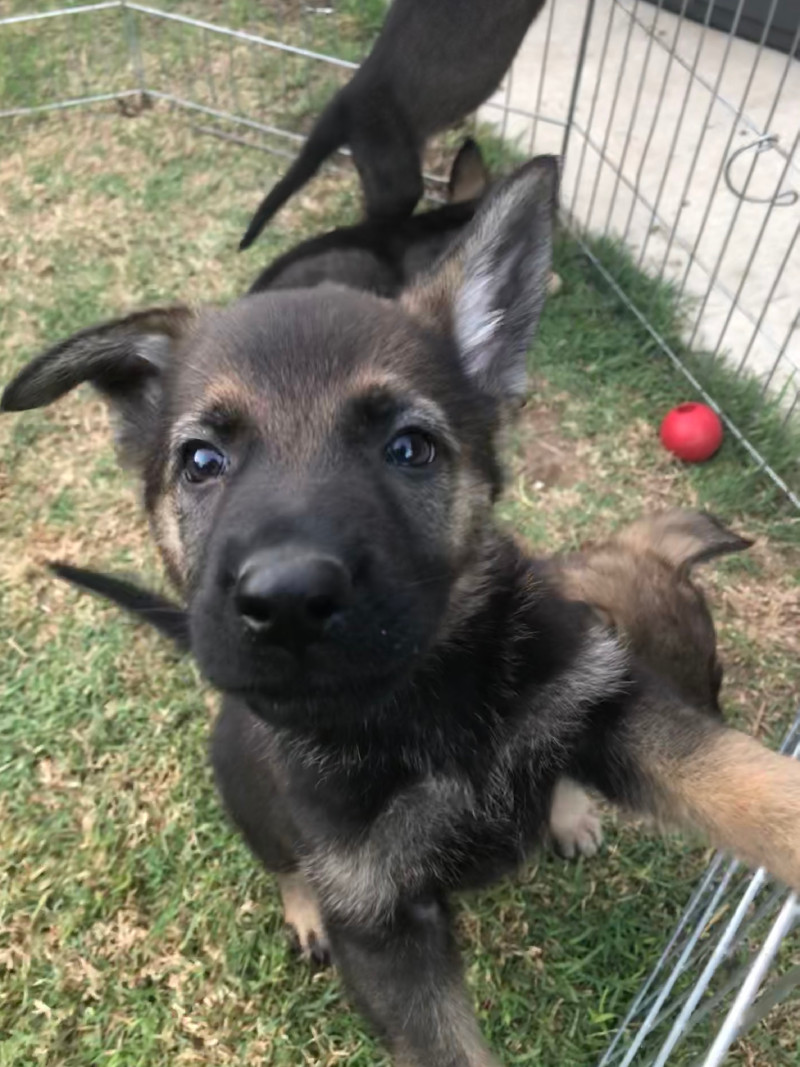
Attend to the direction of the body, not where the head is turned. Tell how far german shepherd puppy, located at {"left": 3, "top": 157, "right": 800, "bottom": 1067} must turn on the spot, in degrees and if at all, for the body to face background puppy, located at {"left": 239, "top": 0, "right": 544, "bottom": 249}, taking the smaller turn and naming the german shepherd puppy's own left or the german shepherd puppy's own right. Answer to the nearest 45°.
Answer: approximately 180°

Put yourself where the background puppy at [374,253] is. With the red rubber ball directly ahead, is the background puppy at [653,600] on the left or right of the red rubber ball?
right

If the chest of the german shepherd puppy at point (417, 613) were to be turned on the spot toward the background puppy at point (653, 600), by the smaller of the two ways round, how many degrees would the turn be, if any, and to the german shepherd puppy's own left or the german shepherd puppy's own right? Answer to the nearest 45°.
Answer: approximately 135° to the german shepherd puppy's own left

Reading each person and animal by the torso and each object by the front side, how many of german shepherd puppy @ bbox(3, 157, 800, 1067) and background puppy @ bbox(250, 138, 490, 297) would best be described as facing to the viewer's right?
1

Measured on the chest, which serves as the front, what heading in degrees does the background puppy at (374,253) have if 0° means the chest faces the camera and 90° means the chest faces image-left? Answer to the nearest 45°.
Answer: approximately 270°

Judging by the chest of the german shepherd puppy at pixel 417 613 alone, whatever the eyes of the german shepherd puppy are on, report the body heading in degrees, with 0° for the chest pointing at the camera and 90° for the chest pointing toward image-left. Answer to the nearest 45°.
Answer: approximately 0°

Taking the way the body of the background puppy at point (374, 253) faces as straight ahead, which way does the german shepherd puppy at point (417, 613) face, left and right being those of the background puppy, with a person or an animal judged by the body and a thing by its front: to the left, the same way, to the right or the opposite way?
to the right

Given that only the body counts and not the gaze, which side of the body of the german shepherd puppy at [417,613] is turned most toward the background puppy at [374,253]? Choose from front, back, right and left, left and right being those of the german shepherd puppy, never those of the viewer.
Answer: back
